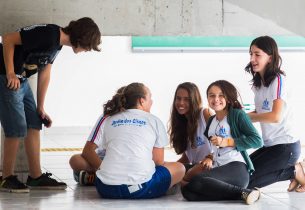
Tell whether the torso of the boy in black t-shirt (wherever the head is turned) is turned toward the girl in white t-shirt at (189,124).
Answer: yes

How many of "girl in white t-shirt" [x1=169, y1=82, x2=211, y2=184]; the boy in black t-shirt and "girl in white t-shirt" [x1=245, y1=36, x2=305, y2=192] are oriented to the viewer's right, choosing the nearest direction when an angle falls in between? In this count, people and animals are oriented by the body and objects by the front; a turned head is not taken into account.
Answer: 1

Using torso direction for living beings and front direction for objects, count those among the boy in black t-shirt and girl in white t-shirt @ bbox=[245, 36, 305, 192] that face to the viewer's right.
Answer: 1

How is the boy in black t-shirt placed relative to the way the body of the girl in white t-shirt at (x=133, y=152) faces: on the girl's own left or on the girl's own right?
on the girl's own left

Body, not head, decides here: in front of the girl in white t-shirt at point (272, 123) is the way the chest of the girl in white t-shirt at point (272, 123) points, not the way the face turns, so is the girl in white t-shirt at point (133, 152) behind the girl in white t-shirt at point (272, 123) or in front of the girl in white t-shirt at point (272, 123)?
in front

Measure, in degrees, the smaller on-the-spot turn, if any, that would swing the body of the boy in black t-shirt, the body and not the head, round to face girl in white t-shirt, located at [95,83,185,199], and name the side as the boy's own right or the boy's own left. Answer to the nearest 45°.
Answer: approximately 45° to the boy's own right

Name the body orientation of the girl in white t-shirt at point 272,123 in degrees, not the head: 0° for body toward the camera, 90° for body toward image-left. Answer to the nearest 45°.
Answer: approximately 45°

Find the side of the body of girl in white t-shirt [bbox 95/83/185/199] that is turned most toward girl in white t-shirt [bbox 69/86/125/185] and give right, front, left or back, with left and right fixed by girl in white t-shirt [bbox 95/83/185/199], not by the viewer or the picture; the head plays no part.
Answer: left

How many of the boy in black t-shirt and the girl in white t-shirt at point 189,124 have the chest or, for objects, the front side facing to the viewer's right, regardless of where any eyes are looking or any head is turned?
1

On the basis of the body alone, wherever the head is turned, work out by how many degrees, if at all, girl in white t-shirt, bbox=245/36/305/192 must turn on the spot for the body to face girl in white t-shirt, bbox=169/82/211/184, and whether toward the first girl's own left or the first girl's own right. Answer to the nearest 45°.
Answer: approximately 45° to the first girl's own right

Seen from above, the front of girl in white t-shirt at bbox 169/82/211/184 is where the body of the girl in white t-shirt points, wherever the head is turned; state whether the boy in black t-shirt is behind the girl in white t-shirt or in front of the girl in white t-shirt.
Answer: in front

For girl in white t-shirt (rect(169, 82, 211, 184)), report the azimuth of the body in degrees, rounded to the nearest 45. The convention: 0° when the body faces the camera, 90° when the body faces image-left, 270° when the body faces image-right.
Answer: approximately 45°

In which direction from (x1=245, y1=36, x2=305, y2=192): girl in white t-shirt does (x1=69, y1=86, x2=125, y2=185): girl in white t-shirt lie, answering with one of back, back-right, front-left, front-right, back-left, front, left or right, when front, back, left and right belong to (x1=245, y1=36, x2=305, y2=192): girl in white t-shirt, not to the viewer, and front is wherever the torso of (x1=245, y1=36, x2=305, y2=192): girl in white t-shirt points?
front-right

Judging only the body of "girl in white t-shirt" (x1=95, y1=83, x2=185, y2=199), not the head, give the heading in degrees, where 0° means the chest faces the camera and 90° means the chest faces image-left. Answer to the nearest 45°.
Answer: approximately 225°

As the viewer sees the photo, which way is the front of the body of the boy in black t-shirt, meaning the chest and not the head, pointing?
to the viewer's right
